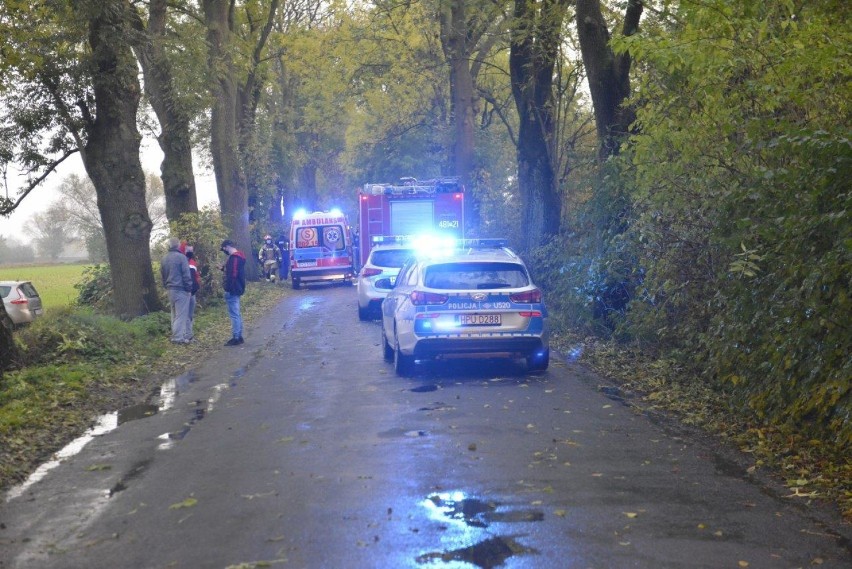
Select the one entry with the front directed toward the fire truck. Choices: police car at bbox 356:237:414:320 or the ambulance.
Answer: the police car

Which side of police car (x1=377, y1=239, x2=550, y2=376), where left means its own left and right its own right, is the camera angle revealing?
back

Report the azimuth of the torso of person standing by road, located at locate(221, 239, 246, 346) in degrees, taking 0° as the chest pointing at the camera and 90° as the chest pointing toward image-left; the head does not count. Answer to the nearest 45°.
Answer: approximately 90°

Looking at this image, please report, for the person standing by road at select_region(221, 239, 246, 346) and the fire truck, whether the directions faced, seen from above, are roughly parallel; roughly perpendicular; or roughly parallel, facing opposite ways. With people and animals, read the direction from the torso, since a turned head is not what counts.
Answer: roughly perpendicular

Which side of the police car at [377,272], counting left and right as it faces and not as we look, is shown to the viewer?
back

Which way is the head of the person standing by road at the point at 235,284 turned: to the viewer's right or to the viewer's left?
to the viewer's left

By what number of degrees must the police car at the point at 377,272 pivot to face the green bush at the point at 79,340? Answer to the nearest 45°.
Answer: approximately 135° to its left

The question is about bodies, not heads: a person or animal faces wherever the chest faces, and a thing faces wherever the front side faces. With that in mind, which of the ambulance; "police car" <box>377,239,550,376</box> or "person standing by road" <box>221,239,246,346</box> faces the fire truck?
the police car
